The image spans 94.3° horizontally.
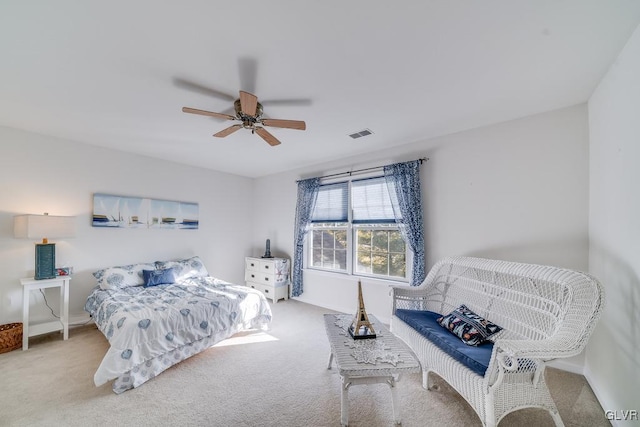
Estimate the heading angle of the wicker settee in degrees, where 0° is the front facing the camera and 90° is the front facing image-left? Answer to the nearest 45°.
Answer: approximately 45°

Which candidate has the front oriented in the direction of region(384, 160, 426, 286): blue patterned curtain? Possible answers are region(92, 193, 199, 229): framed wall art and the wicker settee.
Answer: the framed wall art

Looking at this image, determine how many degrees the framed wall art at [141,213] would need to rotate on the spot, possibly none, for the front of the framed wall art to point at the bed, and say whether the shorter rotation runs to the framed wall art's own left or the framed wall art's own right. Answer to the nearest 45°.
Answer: approximately 45° to the framed wall art's own right

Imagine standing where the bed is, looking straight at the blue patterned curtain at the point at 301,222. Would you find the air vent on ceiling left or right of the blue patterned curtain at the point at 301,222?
right

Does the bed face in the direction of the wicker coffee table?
yes

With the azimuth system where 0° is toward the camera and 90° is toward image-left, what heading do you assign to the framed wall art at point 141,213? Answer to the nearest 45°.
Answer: approximately 315°

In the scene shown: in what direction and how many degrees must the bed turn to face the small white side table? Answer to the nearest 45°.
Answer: approximately 180°

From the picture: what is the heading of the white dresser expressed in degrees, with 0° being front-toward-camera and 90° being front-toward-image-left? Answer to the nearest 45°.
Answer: approximately 45°
